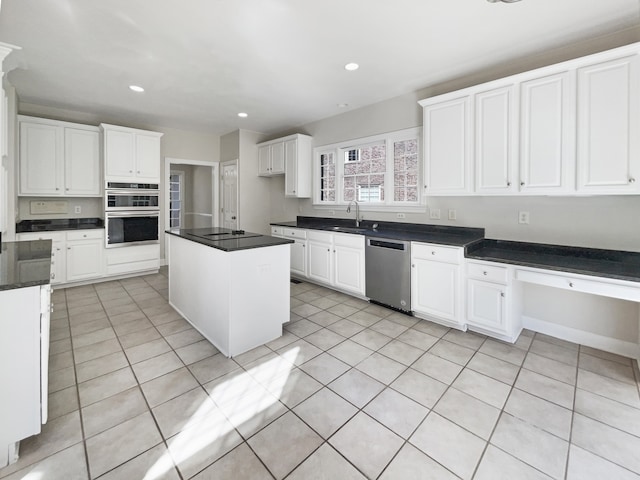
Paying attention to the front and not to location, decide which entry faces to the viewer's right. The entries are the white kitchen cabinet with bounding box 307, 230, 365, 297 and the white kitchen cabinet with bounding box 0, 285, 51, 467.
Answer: the white kitchen cabinet with bounding box 0, 285, 51, 467

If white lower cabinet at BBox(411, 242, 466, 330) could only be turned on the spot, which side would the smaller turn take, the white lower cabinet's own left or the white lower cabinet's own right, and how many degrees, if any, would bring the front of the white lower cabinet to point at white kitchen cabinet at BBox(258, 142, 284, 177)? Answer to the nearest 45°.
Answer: approximately 90° to the white lower cabinet's own right

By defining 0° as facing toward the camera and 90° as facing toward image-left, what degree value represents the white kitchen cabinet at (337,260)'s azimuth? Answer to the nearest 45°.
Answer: approximately 45°

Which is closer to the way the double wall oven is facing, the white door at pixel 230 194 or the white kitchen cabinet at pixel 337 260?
the white kitchen cabinet

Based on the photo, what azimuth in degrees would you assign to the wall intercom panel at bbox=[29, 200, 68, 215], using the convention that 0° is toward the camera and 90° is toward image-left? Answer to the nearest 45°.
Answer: approximately 0°

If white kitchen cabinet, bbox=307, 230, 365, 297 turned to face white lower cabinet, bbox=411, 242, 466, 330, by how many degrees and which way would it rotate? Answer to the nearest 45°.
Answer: approximately 90° to its left

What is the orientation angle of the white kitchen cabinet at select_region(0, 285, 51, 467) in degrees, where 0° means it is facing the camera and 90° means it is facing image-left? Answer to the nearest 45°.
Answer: approximately 270°

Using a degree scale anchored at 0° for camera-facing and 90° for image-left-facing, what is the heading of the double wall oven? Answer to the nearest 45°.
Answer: approximately 0°

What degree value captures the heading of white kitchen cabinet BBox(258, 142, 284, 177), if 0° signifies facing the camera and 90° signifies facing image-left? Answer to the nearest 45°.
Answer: approximately 45°

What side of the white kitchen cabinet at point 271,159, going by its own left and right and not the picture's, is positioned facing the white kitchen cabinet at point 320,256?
left

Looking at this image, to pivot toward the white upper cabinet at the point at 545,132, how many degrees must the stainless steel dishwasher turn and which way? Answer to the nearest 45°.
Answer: approximately 90° to its left

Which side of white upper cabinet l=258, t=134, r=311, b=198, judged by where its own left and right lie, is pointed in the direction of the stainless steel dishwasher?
left
